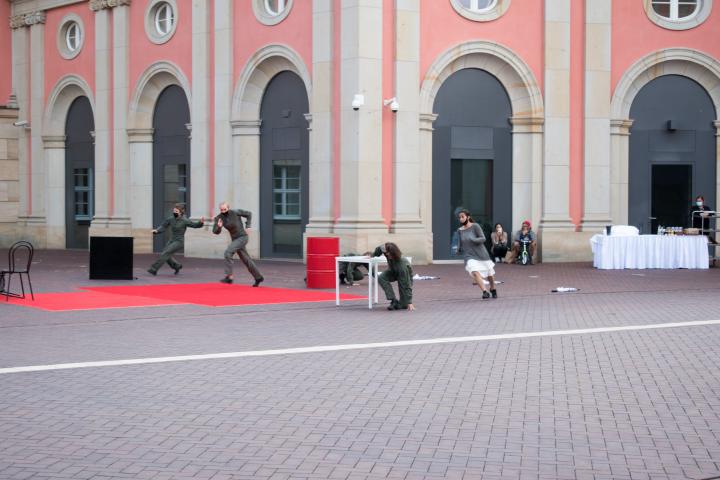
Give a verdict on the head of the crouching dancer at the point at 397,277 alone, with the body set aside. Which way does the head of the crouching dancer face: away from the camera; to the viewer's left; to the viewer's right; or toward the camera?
to the viewer's left

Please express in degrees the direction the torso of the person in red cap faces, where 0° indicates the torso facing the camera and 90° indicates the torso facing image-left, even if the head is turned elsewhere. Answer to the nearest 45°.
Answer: approximately 0°

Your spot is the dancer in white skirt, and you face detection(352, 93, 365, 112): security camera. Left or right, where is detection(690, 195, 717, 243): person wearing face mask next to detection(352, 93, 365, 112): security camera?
right

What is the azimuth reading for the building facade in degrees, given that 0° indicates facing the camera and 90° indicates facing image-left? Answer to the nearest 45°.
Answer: approximately 0°

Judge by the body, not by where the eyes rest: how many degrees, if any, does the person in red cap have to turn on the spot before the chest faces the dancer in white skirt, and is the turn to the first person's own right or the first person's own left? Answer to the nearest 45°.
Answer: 0° — they already face them

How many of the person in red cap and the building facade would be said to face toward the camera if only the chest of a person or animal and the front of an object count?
2
